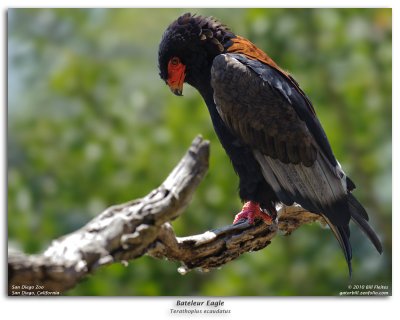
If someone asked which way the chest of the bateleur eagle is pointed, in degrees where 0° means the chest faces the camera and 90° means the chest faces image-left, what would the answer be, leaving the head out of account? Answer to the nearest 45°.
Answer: approximately 90°
